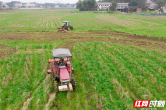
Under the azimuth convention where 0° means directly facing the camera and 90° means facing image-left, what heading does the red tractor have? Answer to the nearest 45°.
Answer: approximately 0°
